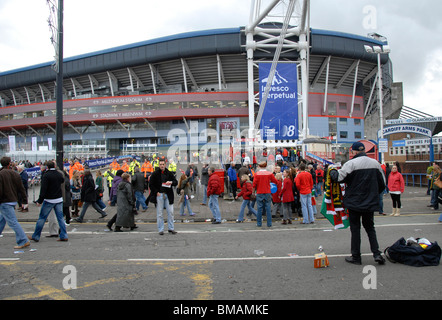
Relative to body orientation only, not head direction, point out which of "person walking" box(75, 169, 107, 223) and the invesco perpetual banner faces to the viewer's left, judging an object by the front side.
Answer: the person walking

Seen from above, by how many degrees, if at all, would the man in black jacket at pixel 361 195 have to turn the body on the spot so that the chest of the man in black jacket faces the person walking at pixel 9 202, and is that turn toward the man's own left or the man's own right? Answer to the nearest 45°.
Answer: approximately 45° to the man's own left

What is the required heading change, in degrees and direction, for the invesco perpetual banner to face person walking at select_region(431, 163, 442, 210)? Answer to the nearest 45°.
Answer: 0° — it already faces them

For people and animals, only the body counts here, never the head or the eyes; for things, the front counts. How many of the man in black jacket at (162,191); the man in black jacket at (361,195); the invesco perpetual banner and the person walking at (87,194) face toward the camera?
2

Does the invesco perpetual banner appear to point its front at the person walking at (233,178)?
yes

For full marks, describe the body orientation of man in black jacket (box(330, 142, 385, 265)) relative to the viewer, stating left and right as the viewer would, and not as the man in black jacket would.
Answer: facing away from the viewer and to the left of the viewer

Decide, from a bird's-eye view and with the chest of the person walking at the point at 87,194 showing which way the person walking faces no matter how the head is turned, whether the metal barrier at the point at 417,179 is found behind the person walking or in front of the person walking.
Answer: behind

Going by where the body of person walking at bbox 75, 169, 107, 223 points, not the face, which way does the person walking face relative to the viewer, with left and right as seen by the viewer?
facing to the left of the viewer

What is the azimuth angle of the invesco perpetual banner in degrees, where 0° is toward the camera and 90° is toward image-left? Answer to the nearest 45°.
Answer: approximately 0°
